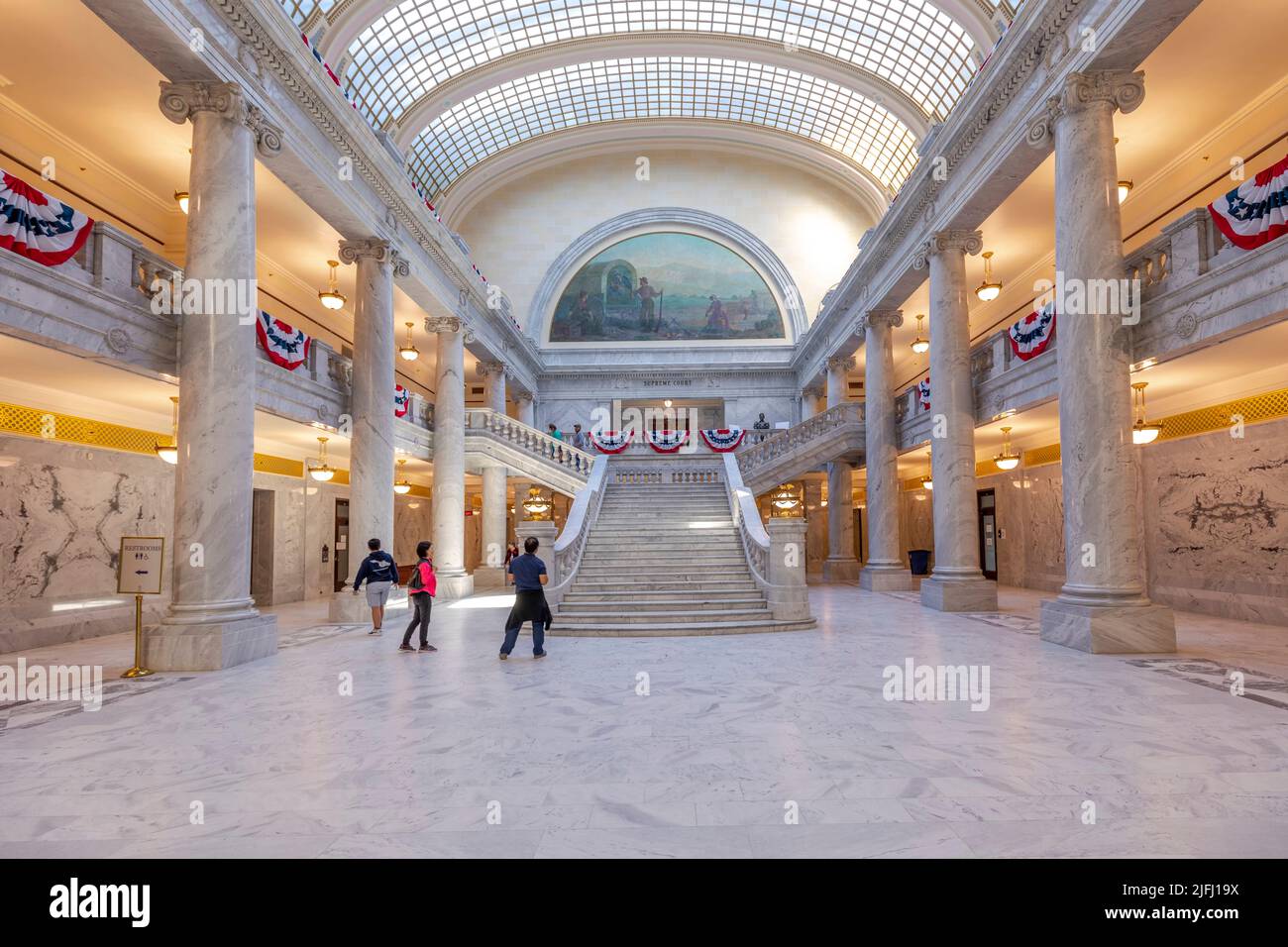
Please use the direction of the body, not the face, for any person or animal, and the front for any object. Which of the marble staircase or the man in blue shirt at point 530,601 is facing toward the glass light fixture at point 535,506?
the man in blue shirt

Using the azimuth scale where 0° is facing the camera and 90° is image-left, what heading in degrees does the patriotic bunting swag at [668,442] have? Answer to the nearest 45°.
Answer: approximately 0°

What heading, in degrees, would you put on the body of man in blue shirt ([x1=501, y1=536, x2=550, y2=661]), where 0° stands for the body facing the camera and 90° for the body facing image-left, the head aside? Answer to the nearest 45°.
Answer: approximately 180°

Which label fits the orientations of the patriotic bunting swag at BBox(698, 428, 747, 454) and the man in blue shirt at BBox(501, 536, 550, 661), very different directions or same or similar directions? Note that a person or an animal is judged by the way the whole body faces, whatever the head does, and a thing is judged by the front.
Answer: very different directions

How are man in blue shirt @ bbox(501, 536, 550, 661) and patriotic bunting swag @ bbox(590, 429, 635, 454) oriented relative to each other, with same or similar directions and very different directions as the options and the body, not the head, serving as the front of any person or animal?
very different directions

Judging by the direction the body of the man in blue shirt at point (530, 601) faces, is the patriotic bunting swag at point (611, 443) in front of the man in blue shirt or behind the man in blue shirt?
in front

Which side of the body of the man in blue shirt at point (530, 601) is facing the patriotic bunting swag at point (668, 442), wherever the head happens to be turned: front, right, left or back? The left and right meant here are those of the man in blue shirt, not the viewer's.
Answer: front

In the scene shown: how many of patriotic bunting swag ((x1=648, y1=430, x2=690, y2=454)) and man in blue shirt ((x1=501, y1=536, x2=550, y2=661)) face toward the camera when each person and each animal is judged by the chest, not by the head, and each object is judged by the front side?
1

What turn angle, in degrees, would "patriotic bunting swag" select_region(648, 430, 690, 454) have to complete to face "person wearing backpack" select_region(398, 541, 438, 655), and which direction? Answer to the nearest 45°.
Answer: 0° — it already faces them

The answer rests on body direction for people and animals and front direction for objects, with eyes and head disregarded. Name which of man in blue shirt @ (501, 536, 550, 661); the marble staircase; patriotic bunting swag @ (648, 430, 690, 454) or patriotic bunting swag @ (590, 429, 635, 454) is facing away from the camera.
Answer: the man in blue shirt

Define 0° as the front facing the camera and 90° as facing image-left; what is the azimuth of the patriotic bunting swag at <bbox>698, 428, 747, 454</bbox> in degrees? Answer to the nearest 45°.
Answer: approximately 0°
